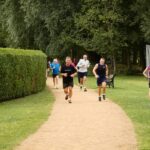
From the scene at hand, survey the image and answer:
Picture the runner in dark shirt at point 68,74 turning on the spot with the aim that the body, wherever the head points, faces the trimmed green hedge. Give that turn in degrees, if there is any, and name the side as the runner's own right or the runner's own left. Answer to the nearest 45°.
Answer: approximately 135° to the runner's own right

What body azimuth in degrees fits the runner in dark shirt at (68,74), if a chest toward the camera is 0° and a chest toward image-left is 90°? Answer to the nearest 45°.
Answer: approximately 0°
